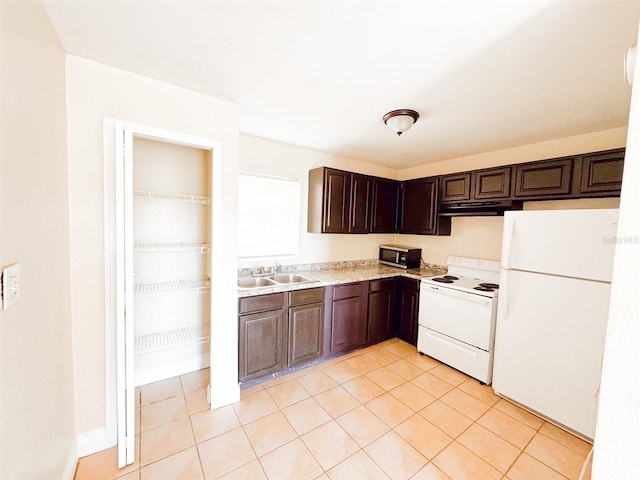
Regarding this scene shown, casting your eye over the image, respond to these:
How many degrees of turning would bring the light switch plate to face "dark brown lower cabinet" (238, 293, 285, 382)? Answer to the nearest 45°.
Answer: approximately 45° to its left

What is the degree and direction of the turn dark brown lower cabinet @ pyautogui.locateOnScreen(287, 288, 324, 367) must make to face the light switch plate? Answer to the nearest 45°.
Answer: approximately 90° to its right

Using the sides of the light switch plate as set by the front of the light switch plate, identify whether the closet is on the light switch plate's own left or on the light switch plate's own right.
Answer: on the light switch plate's own left

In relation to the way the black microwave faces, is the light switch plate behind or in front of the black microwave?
in front

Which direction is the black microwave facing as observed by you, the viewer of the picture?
facing the viewer and to the left of the viewer

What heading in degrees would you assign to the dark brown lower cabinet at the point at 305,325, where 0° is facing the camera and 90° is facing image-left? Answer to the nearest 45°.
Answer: approximately 315°
